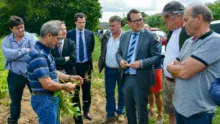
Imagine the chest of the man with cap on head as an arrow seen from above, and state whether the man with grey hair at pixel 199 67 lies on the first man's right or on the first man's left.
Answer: on the first man's left

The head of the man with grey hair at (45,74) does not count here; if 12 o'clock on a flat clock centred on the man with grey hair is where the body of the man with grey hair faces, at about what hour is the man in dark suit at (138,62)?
The man in dark suit is roughly at 11 o'clock from the man with grey hair.

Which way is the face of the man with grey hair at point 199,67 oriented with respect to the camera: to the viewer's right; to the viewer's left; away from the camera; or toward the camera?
to the viewer's left

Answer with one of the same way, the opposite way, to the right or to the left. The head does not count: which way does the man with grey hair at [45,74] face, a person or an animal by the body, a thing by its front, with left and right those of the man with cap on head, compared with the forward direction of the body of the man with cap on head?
the opposite way

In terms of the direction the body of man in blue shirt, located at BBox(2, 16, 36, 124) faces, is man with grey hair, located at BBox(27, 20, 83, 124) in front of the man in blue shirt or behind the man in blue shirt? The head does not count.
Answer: in front

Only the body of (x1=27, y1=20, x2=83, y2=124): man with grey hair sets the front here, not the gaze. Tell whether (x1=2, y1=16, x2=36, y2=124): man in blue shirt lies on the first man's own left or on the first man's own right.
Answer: on the first man's own left

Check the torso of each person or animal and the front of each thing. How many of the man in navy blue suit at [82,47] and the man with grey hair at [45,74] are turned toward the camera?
1

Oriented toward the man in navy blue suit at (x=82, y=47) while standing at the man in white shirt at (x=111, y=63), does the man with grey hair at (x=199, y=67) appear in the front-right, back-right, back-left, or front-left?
back-left

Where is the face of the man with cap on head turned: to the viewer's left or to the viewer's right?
to the viewer's left

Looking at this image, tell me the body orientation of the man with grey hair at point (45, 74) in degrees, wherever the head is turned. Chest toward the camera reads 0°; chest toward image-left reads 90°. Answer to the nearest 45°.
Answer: approximately 270°

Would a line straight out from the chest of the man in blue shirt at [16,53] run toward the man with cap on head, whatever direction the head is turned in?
yes

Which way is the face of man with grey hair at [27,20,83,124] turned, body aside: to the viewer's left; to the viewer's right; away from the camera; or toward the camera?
to the viewer's right

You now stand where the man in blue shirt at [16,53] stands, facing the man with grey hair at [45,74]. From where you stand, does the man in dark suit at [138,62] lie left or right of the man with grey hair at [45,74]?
left

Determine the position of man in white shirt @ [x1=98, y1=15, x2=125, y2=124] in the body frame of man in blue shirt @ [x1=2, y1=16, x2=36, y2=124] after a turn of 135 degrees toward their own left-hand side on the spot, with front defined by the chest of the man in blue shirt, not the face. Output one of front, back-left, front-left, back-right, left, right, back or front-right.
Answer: right

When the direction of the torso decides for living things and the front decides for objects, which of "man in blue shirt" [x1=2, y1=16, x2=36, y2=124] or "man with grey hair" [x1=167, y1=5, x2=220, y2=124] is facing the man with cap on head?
the man in blue shirt

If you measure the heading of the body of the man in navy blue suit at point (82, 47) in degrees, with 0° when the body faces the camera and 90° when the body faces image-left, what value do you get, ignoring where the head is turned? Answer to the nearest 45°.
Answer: approximately 0°
